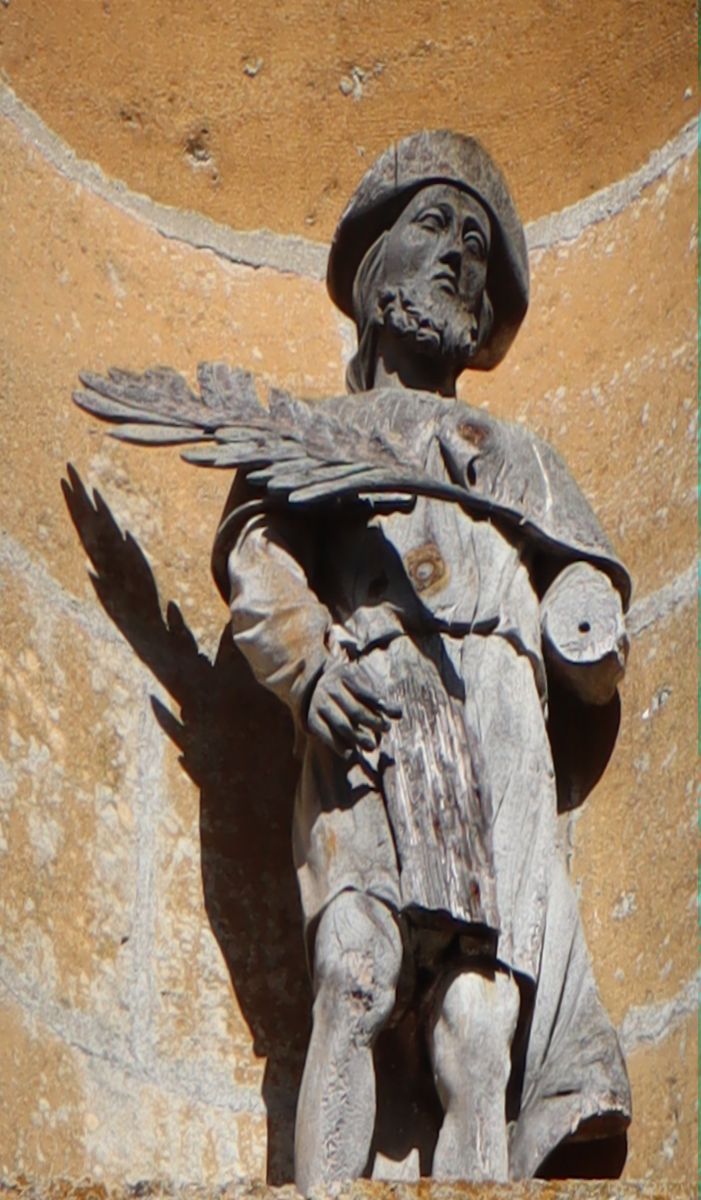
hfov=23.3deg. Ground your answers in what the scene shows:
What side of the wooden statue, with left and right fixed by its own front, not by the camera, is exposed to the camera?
front

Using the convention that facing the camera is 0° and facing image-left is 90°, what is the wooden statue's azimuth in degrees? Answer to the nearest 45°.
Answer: approximately 0°
